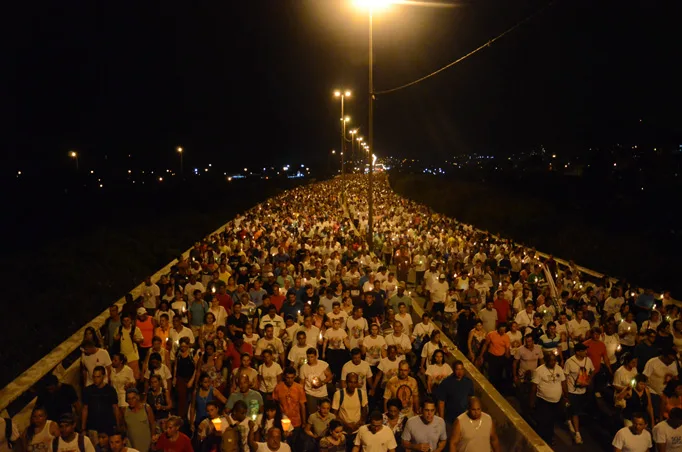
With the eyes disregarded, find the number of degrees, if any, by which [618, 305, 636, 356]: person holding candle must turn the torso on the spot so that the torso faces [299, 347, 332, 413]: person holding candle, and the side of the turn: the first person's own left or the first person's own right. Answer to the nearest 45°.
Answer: approximately 45° to the first person's own right

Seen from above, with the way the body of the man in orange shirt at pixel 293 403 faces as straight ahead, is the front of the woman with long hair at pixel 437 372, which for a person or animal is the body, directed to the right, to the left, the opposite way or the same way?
the same way

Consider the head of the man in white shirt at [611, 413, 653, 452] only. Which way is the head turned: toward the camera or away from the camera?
toward the camera

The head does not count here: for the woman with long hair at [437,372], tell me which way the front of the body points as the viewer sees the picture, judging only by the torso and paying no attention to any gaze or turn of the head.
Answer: toward the camera

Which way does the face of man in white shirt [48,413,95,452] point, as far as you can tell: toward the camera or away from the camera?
toward the camera

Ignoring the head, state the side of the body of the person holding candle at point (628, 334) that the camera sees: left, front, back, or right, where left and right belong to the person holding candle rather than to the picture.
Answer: front

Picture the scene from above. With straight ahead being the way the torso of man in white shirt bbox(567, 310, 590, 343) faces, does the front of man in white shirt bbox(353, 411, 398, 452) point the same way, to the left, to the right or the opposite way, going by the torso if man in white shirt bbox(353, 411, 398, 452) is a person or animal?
the same way

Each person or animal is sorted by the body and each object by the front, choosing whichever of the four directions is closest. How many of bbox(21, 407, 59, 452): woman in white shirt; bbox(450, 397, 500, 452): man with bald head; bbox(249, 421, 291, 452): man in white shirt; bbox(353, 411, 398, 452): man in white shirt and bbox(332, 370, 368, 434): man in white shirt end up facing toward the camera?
5

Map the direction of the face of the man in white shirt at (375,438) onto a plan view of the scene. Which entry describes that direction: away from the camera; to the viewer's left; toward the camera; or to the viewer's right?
toward the camera

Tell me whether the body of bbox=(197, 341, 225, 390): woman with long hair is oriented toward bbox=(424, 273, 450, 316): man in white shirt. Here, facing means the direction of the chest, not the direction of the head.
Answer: no

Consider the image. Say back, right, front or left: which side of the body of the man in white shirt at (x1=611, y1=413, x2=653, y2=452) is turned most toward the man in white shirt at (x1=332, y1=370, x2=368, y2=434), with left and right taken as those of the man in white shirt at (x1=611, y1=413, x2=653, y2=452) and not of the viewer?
right

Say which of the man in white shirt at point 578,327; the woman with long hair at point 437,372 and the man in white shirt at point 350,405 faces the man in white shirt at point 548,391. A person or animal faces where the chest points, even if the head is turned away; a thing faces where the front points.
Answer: the man in white shirt at point 578,327

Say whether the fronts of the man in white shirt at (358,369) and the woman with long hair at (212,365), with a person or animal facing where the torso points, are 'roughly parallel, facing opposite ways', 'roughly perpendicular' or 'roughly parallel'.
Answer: roughly parallel

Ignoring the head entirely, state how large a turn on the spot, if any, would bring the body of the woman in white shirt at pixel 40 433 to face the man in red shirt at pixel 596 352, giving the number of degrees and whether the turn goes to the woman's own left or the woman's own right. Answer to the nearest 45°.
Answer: approximately 90° to the woman's own left

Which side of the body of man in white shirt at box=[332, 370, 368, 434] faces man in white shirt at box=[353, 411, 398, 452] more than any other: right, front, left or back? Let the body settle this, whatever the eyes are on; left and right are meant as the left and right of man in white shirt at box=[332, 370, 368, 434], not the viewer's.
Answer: front

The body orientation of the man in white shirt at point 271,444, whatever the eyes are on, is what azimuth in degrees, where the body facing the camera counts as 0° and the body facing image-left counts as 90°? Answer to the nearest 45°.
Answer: approximately 0°

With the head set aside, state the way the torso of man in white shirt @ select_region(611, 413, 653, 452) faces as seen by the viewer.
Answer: toward the camera

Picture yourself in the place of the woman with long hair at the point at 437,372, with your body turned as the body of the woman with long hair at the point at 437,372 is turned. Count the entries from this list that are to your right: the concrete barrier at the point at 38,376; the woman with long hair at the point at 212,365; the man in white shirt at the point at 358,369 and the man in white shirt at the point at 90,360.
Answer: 4

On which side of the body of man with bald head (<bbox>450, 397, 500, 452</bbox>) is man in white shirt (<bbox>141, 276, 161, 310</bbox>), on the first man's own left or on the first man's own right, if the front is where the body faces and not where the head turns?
on the first man's own right

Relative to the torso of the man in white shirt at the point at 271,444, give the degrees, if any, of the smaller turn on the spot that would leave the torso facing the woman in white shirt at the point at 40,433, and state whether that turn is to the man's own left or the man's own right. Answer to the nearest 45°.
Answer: approximately 90° to the man's own right
